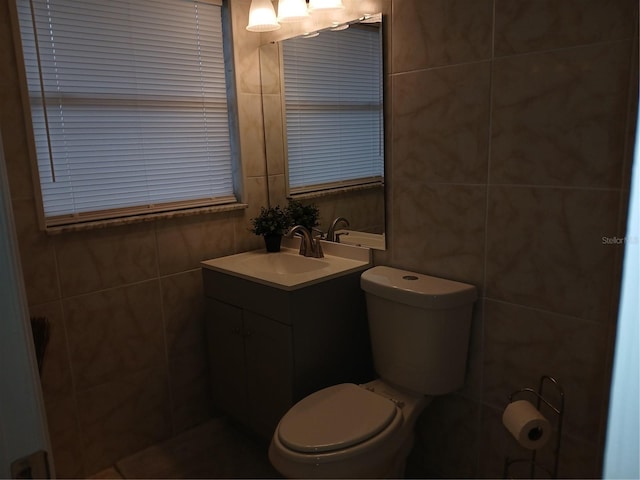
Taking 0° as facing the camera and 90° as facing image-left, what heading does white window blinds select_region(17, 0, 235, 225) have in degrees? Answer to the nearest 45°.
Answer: approximately 315°

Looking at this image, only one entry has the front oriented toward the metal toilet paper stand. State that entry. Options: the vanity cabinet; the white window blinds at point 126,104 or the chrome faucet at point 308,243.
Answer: the white window blinds

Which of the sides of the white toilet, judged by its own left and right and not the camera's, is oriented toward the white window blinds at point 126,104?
right

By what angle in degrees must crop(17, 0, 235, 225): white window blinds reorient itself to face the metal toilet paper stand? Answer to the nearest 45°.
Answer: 0° — it already faces it

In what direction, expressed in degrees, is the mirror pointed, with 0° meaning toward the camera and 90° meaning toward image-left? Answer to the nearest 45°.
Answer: approximately 45°

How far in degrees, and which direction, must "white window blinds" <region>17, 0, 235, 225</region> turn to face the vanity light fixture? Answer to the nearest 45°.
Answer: approximately 45° to its left

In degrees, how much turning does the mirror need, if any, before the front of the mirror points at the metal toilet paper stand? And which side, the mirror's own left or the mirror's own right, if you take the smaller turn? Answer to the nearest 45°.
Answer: approximately 90° to the mirror's own left

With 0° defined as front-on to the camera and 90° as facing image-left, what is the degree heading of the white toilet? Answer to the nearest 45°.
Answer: approximately 45°
